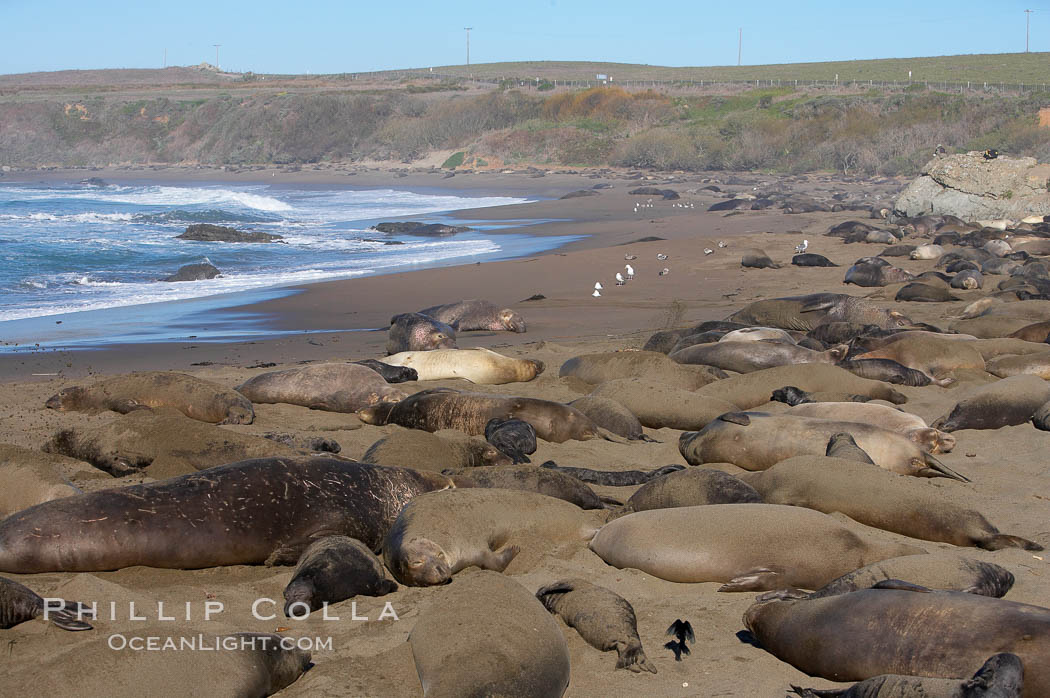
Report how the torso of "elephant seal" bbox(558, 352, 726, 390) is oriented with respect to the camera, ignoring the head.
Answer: to the viewer's left

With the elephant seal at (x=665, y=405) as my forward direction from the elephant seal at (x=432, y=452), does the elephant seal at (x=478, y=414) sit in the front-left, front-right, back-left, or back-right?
front-left

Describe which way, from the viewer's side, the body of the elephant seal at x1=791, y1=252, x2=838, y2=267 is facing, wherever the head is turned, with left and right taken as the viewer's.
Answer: facing to the left of the viewer

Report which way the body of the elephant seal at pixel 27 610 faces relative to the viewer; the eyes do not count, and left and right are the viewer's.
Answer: facing to the left of the viewer

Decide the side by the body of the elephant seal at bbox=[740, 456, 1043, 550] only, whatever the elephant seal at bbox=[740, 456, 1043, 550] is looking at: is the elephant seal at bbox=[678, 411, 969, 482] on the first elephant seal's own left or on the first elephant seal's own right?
on the first elephant seal's own right

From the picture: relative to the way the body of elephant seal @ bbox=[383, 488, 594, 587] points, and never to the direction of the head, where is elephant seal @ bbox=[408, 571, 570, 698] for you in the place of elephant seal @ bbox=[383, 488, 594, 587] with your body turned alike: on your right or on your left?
on your left

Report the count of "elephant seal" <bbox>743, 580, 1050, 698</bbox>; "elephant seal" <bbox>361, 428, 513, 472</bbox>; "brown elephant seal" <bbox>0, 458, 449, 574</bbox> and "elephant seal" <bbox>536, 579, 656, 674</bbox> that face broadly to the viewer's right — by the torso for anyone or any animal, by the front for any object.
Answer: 2

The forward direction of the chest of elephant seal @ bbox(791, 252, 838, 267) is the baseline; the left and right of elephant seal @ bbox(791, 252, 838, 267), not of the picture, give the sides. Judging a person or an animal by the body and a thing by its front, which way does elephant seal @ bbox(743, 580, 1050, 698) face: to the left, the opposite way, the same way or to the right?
the same way

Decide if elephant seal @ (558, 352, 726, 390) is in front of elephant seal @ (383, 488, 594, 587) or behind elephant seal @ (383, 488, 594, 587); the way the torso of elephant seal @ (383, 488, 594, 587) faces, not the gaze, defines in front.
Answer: behind
